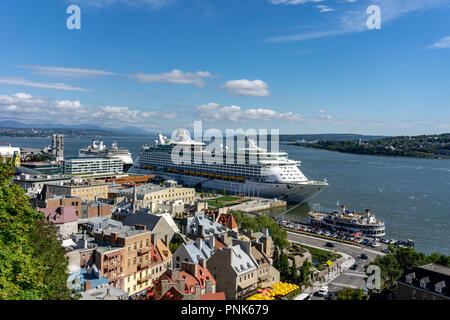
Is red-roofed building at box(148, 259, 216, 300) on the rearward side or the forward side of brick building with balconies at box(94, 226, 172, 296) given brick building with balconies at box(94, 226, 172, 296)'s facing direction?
on the forward side

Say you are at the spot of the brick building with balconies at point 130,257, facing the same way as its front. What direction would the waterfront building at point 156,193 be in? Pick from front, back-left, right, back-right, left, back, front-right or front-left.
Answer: back-left

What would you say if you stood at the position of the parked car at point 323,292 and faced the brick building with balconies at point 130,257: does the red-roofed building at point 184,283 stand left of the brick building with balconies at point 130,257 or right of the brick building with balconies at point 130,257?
left

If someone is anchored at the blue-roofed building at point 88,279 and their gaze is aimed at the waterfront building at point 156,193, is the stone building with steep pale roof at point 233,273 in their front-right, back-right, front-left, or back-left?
front-right

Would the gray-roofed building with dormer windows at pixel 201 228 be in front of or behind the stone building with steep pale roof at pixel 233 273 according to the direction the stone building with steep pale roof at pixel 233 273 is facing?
behind

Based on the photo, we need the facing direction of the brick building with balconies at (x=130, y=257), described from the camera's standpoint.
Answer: facing the viewer and to the right of the viewer

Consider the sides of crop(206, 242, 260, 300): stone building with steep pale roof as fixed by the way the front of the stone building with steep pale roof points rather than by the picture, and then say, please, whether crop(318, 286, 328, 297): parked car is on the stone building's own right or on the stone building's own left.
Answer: on the stone building's own left

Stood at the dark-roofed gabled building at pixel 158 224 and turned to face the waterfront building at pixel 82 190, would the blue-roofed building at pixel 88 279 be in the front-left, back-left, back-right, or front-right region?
back-left

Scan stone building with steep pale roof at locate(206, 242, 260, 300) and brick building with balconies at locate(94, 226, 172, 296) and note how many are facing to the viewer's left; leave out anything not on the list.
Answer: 0

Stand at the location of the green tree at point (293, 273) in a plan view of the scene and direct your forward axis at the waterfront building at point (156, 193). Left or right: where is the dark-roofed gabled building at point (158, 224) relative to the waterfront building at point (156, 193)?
left

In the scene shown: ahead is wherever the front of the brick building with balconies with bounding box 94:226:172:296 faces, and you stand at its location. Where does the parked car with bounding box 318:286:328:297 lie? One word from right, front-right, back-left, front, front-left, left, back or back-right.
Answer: front-left

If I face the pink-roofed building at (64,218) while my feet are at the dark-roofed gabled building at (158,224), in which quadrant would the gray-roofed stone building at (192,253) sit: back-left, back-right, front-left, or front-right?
back-left

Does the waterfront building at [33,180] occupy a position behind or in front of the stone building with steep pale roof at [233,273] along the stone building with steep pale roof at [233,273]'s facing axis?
behind

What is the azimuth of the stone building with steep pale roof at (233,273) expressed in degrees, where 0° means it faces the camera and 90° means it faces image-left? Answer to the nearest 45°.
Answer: approximately 315°

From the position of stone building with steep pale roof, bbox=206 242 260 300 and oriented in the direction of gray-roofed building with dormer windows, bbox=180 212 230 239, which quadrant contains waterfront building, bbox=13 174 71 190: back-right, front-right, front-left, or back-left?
front-left
